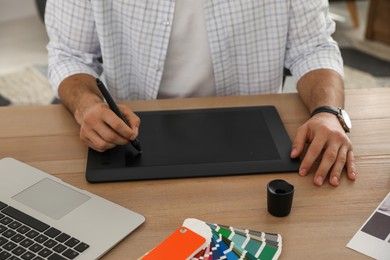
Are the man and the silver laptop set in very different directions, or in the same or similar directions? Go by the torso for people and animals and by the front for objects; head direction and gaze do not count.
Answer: very different directions

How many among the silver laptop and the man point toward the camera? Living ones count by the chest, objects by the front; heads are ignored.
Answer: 1

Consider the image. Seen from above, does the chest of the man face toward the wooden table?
yes

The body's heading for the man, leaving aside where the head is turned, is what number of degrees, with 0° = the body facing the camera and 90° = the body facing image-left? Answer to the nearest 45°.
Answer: approximately 0°

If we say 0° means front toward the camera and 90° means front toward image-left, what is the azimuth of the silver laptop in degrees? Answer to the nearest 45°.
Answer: approximately 225°

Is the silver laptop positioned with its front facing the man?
yes
